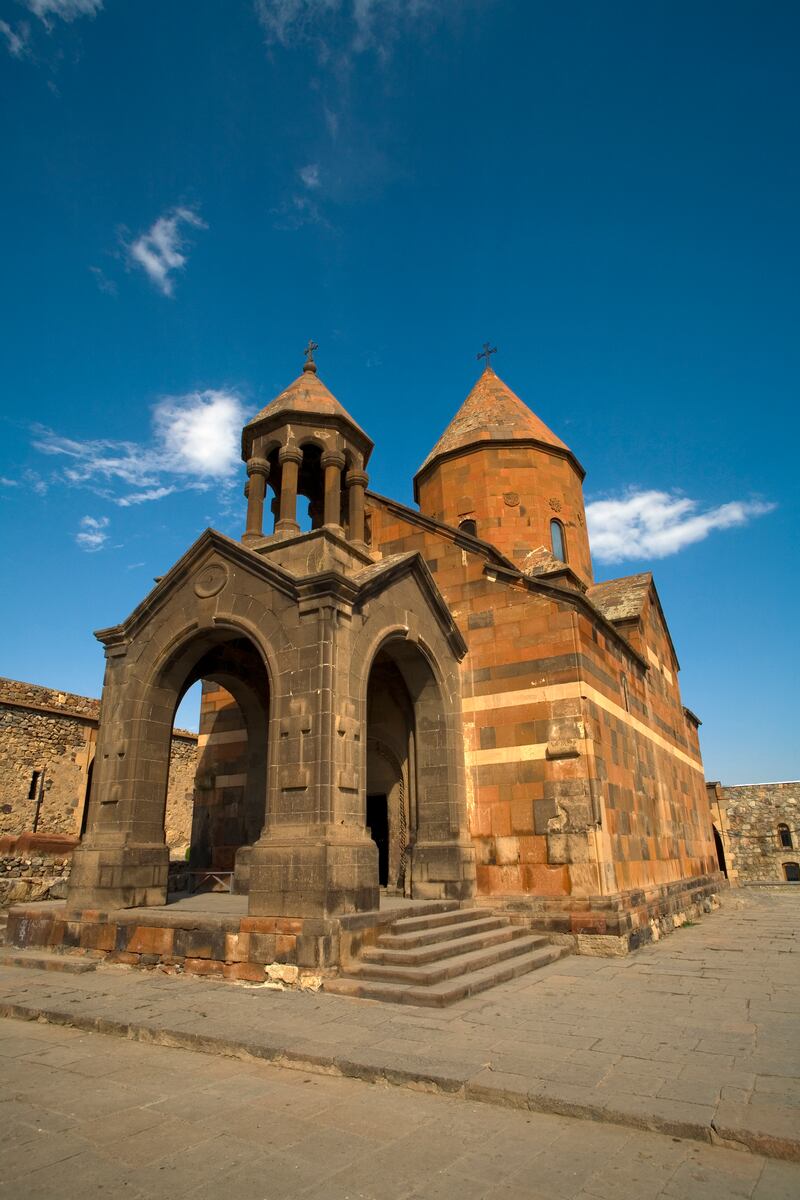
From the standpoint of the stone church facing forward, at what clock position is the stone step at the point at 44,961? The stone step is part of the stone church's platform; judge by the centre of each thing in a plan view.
The stone step is roughly at 1 o'clock from the stone church.

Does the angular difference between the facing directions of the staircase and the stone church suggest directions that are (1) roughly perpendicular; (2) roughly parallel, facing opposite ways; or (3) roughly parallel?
roughly perpendicular

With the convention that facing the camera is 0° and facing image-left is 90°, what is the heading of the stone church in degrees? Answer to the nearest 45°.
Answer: approximately 45°

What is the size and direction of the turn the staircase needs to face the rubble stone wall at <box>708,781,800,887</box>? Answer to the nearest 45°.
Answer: approximately 90° to its left

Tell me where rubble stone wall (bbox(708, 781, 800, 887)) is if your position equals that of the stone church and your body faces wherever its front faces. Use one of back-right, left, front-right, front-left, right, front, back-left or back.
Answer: back

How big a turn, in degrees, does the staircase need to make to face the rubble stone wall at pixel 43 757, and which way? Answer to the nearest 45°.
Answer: approximately 180°

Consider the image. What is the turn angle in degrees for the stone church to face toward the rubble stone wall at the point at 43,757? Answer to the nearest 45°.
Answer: approximately 90° to its right

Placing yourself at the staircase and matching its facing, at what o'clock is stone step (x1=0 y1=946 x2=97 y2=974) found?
The stone step is roughly at 5 o'clock from the staircase.
